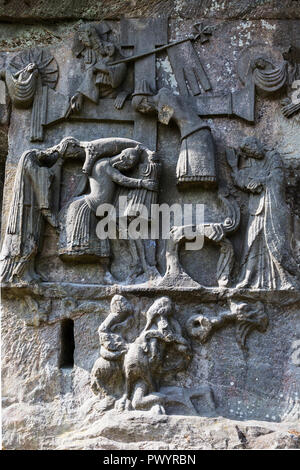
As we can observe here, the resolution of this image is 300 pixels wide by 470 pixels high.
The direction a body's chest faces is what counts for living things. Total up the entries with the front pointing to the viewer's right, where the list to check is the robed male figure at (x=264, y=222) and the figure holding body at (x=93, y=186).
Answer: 1

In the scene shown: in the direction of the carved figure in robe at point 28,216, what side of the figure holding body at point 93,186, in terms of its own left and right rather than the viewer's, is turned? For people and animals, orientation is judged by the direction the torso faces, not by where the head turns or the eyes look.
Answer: back

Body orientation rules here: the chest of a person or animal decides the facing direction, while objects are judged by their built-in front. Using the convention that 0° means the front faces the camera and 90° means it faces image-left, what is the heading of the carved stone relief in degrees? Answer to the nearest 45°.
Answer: approximately 0°

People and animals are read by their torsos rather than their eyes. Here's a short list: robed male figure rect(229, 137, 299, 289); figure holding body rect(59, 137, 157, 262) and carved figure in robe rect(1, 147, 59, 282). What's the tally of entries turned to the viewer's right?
2

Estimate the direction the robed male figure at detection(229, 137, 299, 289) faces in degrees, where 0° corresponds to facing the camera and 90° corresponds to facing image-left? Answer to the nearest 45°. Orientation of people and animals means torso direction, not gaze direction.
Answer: approximately 45°

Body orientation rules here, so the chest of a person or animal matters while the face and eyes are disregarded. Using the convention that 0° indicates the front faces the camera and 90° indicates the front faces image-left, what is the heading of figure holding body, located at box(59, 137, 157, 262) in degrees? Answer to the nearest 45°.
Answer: approximately 270°

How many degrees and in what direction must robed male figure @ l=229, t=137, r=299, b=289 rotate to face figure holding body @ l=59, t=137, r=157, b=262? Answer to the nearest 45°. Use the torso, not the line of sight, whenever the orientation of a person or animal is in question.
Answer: approximately 45° to its right

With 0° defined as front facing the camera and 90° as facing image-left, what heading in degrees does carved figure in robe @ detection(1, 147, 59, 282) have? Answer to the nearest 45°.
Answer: approximately 270°
